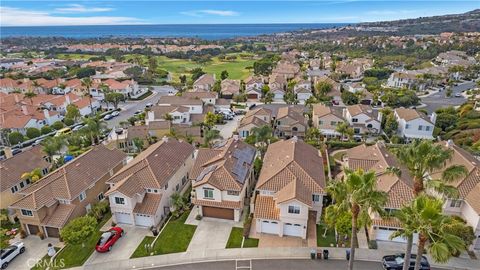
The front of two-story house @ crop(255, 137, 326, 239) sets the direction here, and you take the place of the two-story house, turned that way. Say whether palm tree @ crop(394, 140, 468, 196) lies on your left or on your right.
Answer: on your left

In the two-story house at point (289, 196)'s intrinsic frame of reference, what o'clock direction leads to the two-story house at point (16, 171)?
the two-story house at point (16, 171) is roughly at 3 o'clock from the two-story house at point (289, 196).

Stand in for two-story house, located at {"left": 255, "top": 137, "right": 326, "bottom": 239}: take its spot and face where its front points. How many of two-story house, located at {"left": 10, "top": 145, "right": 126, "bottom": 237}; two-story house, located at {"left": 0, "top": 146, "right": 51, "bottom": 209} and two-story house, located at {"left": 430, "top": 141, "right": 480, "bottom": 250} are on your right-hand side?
2

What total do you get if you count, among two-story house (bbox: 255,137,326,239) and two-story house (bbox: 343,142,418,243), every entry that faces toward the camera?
2

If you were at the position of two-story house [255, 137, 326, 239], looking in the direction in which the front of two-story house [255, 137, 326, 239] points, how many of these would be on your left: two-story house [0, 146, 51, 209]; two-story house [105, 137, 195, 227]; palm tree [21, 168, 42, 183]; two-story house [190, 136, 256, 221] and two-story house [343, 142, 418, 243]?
1

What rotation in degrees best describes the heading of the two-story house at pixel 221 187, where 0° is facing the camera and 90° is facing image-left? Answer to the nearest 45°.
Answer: approximately 0°

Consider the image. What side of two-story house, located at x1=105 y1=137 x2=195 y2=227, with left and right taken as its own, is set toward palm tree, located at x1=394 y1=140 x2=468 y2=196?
left

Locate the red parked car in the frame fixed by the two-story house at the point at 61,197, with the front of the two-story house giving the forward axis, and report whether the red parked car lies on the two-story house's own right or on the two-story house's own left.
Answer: on the two-story house's own left

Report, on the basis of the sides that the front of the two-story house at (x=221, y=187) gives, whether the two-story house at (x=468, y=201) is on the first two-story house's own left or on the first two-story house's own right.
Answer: on the first two-story house's own left

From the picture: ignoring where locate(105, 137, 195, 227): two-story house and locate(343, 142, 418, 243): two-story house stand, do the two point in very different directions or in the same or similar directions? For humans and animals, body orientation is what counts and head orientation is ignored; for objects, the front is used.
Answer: same or similar directions

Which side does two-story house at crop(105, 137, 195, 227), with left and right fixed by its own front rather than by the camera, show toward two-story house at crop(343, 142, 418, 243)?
left

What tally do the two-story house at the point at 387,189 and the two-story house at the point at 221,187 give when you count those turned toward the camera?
2

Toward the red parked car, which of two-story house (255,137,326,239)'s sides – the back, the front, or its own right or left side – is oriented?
right

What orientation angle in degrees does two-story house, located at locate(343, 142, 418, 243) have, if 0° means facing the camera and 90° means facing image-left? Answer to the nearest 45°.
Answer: approximately 0°

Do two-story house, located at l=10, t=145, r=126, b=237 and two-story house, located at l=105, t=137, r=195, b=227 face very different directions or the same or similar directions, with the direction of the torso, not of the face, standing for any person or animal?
same or similar directions

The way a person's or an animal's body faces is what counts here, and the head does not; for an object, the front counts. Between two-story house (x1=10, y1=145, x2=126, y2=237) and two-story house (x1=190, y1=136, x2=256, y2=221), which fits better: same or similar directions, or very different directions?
same or similar directions

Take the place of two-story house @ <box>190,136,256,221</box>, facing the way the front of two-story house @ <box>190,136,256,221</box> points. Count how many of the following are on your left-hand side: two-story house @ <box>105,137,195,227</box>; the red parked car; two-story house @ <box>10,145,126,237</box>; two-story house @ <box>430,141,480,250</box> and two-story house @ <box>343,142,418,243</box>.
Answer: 2

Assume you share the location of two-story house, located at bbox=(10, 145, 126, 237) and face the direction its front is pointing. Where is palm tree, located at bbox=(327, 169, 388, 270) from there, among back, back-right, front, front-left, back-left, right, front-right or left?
left

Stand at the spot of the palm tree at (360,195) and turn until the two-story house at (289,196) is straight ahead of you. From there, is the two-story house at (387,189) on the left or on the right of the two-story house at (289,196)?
right

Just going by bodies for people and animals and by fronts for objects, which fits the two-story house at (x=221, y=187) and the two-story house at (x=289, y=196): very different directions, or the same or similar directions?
same or similar directions
